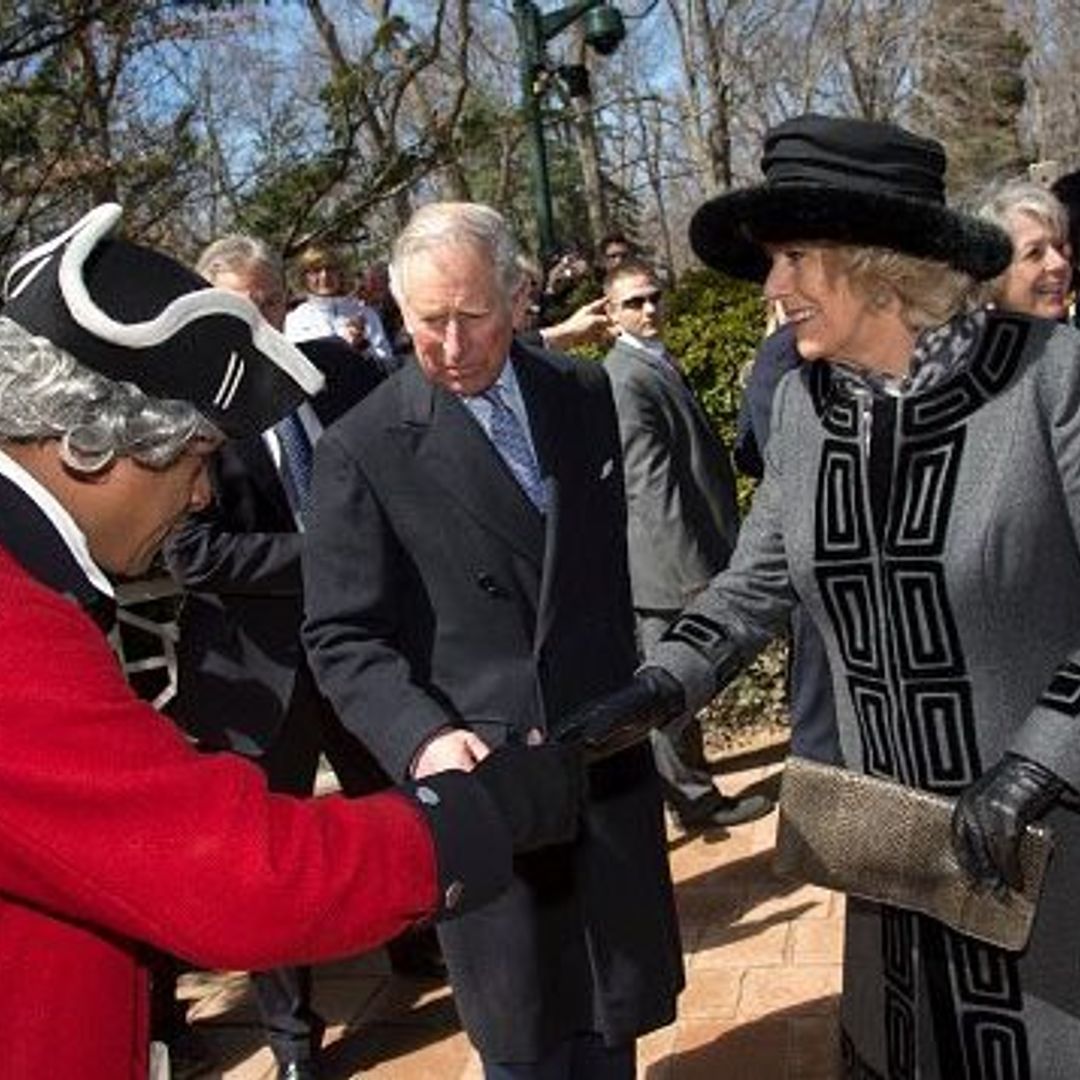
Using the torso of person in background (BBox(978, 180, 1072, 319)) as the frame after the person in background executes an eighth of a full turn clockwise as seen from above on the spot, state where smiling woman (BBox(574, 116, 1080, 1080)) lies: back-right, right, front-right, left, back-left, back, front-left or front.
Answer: front

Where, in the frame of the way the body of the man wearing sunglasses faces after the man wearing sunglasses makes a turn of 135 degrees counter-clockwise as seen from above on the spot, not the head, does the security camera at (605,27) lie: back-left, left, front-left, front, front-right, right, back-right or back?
front

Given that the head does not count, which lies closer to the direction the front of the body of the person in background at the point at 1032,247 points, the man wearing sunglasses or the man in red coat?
the man in red coat

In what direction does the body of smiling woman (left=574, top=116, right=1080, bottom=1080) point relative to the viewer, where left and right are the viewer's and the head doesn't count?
facing the viewer and to the left of the viewer

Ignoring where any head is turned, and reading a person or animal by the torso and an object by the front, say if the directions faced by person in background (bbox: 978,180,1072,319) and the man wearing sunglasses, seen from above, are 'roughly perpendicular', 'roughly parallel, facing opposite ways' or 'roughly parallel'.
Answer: roughly parallel

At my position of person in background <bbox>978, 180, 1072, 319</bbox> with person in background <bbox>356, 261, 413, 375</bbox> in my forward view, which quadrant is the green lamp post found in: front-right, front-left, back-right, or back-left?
front-right

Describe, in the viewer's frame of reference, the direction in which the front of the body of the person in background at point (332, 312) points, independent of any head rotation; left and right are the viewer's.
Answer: facing the viewer

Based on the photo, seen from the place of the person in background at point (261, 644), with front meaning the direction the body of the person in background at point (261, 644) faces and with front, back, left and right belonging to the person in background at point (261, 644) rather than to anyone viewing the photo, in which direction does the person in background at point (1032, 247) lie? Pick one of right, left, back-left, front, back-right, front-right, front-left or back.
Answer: front-left

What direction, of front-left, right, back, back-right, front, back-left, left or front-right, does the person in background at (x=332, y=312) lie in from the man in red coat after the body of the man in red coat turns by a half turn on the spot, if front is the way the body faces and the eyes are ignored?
right

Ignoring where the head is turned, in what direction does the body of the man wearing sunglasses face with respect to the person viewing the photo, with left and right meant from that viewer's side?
facing the viewer and to the right of the viewer

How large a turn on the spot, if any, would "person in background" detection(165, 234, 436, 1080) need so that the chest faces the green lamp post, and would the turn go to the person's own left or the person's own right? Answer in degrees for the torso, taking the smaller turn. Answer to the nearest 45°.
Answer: approximately 135° to the person's own left

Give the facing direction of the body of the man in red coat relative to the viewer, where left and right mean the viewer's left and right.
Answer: facing to the right of the viewer

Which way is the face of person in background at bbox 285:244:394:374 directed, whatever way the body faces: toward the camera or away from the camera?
toward the camera

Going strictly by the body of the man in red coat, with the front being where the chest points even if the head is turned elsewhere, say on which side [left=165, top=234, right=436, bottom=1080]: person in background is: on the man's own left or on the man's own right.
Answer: on the man's own left
